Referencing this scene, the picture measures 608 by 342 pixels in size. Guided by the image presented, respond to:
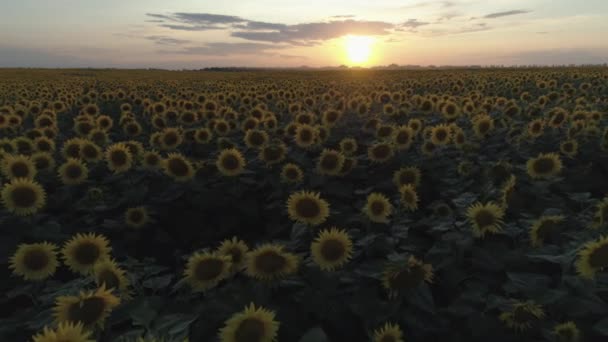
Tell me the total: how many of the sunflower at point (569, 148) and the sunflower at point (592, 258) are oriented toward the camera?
2

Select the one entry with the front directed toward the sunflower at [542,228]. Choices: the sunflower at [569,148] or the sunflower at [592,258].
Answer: the sunflower at [569,148]

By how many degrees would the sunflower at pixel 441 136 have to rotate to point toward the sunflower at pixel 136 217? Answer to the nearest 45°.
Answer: approximately 45° to its right

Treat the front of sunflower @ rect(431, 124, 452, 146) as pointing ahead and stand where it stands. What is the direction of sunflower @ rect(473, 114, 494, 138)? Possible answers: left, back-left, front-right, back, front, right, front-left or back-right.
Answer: back-left

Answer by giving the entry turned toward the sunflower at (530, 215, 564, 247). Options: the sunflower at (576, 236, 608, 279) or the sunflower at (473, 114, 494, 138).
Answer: the sunflower at (473, 114, 494, 138)

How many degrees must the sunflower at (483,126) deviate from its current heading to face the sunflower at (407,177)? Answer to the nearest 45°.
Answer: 0° — it already faces it

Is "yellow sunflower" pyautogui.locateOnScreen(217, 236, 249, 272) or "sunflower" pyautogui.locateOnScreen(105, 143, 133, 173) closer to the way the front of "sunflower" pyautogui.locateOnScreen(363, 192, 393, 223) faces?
the yellow sunflower

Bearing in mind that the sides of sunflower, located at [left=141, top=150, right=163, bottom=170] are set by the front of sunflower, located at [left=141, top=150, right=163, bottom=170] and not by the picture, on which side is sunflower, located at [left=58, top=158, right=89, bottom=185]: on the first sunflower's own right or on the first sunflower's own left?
on the first sunflower's own right

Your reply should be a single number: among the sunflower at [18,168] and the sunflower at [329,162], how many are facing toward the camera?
2

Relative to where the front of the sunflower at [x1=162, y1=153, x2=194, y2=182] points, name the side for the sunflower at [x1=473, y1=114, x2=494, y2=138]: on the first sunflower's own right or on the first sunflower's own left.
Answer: on the first sunflower's own left

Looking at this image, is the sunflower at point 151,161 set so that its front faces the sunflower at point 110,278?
yes

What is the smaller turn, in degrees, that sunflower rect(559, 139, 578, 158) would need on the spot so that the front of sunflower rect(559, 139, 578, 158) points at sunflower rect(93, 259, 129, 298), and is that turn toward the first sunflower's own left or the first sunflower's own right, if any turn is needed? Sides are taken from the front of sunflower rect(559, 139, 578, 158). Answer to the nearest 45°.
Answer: approximately 45° to the first sunflower's own right

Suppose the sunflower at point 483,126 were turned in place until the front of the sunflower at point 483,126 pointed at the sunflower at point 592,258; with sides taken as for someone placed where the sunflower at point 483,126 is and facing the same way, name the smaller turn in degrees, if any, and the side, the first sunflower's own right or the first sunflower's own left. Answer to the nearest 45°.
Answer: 0° — it already faces it
